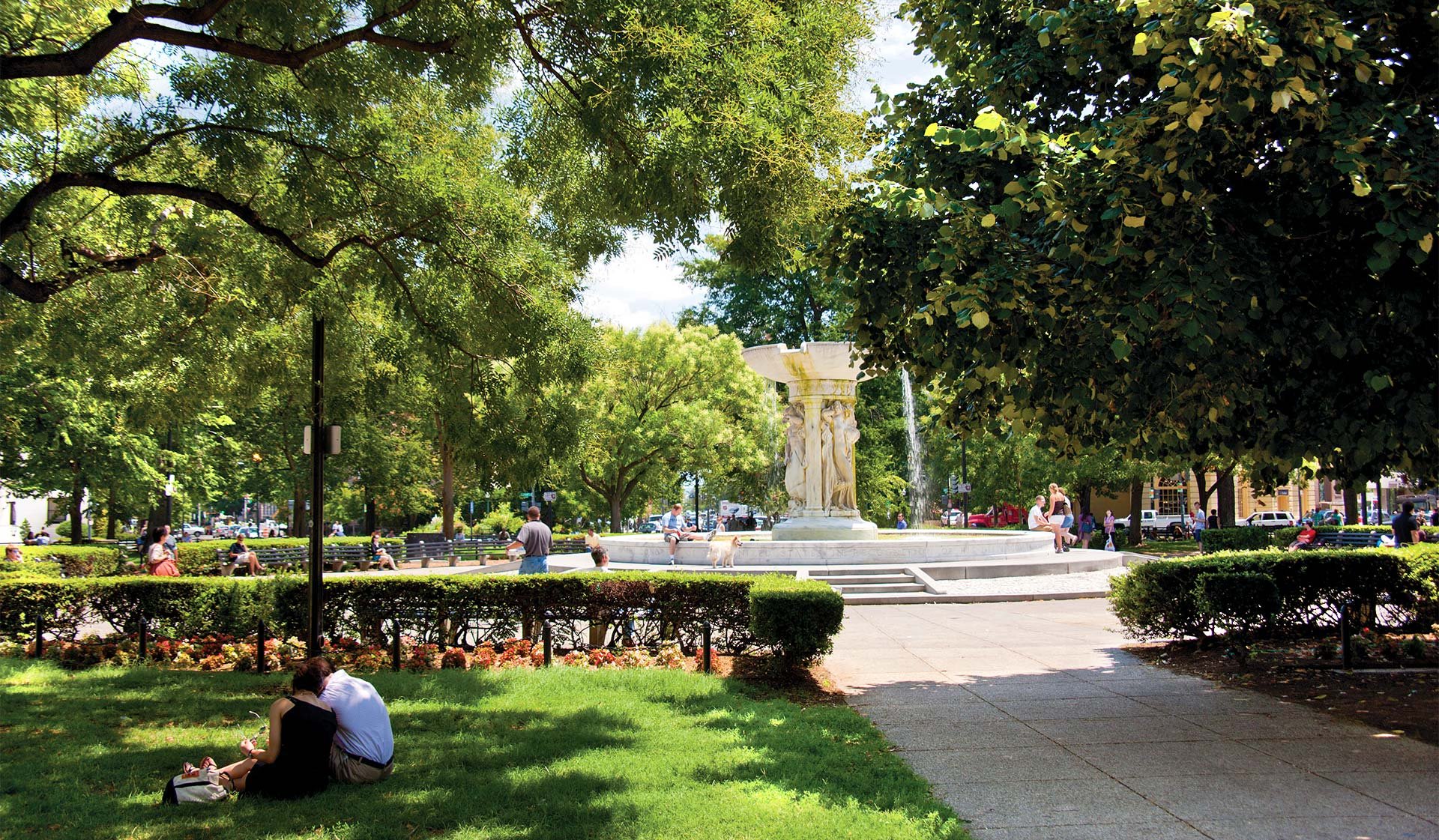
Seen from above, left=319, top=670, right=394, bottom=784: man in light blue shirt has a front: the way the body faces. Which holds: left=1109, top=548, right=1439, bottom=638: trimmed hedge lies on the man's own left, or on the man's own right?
on the man's own right

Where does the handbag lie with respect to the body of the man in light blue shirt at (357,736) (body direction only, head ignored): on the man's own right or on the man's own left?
on the man's own left

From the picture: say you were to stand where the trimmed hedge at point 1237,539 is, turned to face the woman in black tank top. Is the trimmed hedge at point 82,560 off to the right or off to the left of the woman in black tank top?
right

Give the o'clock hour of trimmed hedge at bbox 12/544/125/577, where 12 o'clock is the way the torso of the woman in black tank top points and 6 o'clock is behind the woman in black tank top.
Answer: The trimmed hedge is roughly at 1 o'clock from the woman in black tank top.

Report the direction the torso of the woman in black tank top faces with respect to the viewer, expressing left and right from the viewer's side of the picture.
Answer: facing away from the viewer and to the left of the viewer

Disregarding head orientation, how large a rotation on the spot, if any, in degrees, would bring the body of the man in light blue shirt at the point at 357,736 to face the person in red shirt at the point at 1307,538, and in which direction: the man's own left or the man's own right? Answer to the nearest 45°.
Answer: approximately 90° to the man's own right

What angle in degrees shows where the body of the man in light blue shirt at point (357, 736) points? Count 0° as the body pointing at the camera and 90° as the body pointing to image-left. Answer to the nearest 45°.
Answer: approximately 135°
